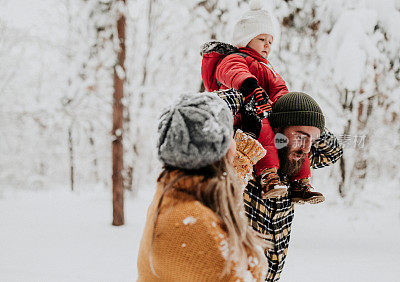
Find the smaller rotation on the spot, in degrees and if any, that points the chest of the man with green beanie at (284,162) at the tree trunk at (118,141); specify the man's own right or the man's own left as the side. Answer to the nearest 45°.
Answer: approximately 180°

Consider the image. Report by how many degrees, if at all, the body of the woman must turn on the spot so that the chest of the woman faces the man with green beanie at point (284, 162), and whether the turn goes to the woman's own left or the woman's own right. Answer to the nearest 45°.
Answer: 0° — they already face them

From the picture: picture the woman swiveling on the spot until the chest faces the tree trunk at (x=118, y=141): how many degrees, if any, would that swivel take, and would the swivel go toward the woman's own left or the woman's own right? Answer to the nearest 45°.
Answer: approximately 45° to the woman's own left

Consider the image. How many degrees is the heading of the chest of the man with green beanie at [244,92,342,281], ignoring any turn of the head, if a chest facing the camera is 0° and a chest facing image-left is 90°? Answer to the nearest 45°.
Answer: approximately 315°

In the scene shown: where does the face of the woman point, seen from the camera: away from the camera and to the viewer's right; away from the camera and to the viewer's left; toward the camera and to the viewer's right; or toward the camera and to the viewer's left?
away from the camera and to the viewer's right

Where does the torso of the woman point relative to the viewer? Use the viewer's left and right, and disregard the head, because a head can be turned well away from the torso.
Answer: facing away from the viewer and to the right of the viewer
